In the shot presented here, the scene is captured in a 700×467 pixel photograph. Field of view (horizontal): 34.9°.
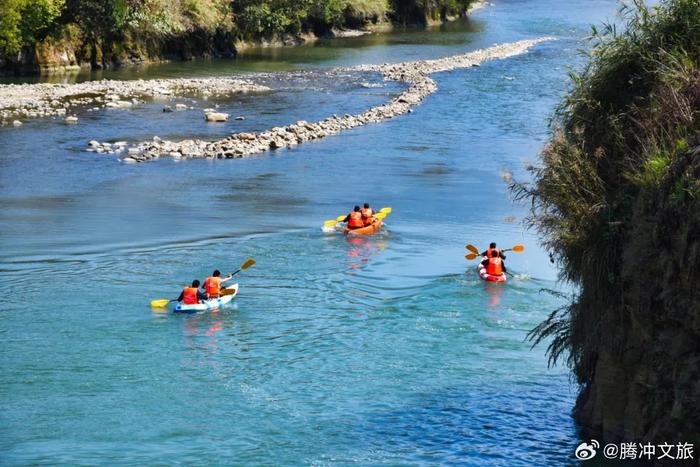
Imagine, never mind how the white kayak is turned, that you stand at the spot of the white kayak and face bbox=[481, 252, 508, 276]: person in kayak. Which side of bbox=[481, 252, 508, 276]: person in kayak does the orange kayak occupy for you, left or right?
left

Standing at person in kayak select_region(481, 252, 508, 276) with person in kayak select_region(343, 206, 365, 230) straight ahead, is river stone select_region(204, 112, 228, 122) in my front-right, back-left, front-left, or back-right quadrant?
front-right

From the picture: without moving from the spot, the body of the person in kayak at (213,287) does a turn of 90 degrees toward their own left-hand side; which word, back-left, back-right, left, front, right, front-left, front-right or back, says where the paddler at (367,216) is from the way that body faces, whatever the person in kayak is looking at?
right

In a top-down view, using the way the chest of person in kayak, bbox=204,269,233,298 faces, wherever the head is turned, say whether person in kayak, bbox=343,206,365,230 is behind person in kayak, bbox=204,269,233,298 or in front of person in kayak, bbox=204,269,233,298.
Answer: in front

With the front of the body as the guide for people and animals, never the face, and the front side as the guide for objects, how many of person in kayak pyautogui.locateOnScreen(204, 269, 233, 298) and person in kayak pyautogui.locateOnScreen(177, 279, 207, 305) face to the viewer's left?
0

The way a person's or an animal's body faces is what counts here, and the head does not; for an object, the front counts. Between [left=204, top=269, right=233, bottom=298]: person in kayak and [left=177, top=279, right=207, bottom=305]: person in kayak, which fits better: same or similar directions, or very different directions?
same or similar directions

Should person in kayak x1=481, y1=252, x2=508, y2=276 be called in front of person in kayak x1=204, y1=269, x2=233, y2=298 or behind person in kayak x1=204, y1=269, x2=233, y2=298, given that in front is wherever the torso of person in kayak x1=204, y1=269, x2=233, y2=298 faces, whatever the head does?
in front

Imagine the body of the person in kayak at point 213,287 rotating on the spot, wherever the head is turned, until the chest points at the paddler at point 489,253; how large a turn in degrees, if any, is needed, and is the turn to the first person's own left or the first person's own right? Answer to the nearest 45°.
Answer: approximately 45° to the first person's own right

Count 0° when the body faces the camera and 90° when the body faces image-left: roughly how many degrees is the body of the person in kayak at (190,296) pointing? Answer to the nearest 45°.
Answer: approximately 225°

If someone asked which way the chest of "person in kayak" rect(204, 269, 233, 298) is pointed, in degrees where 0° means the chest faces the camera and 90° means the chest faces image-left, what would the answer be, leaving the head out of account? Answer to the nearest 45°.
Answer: approximately 225°

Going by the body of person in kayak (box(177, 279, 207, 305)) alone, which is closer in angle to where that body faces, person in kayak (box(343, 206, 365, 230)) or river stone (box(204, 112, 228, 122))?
the person in kayak

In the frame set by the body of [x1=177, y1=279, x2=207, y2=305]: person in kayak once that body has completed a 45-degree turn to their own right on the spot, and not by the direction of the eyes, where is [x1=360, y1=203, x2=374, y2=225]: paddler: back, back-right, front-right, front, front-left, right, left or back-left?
front-left

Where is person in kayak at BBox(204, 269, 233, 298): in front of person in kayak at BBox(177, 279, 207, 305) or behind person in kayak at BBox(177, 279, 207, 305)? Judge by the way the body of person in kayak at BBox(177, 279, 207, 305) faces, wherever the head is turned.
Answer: in front

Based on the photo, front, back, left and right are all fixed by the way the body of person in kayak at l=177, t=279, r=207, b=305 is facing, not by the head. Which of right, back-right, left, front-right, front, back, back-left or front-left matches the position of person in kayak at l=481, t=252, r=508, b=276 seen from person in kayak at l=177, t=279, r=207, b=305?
front-right

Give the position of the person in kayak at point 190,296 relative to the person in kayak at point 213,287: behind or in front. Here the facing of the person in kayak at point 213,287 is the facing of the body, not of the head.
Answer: behind
